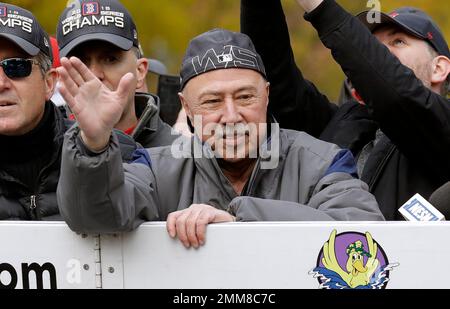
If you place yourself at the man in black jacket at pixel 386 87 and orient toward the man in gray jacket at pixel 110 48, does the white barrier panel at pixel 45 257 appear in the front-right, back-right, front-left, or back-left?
front-left

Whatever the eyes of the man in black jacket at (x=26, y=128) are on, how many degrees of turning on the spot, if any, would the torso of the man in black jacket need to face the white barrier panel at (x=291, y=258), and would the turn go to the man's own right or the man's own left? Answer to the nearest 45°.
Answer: approximately 90° to the man's own left

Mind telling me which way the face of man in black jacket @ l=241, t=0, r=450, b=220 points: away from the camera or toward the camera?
toward the camera

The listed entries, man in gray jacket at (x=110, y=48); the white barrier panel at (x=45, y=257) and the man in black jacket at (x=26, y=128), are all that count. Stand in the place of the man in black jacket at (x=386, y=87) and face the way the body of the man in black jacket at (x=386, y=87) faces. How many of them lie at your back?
0

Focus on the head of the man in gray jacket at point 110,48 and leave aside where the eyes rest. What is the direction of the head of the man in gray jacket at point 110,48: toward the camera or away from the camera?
toward the camera

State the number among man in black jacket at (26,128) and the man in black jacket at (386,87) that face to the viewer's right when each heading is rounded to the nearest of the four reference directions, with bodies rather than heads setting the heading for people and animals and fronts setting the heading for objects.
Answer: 0

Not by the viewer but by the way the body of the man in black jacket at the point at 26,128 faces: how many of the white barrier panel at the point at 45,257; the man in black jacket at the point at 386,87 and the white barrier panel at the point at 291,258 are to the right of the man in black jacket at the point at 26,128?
0

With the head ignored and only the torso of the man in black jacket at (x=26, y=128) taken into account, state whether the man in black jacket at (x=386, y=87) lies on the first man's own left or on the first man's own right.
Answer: on the first man's own left

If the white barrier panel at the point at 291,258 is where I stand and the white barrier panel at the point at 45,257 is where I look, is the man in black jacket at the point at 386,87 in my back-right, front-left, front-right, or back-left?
back-right

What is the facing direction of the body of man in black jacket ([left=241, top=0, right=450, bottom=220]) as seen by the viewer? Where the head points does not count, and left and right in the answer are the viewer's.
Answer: facing the viewer and to the left of the viewer

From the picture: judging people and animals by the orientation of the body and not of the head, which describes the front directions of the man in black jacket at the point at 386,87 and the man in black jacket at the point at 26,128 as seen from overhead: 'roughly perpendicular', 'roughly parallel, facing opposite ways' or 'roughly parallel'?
roughly parallel

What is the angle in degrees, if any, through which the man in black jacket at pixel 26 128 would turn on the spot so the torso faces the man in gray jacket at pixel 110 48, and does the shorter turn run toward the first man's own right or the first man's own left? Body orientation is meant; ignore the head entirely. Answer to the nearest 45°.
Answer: approximately 180°
